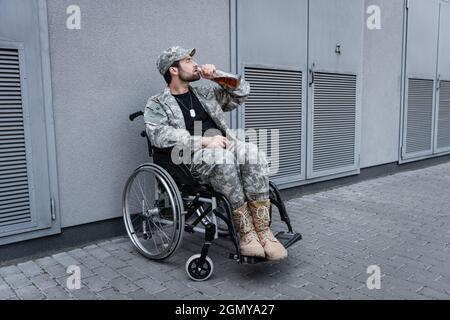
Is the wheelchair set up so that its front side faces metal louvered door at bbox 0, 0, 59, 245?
no

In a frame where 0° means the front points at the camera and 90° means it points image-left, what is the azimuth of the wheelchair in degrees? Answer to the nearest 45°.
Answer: approximately 315°

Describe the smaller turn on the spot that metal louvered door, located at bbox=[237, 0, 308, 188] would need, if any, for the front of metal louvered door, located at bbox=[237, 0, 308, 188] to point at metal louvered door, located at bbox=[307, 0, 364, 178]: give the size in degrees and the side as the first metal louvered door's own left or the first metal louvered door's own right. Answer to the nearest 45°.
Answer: approximately 135° to the first metal louvered door's own left

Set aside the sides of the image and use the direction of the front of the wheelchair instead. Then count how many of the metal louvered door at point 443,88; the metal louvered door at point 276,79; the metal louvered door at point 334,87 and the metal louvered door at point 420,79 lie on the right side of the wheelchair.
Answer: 0

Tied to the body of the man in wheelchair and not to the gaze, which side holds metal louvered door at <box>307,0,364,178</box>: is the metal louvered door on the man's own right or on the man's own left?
on the man's own left

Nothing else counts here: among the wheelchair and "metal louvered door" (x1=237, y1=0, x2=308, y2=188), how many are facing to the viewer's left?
0

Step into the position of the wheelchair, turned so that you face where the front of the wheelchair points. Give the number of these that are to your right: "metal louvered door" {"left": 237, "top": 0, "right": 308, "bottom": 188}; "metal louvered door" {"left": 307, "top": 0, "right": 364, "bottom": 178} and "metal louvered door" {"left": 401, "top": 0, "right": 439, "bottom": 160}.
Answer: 0

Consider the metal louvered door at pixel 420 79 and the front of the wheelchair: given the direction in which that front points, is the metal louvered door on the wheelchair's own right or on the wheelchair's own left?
on the wheelchair's own left

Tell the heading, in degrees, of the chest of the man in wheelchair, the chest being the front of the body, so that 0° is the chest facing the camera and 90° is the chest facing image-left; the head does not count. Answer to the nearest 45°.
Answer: approximately 315°

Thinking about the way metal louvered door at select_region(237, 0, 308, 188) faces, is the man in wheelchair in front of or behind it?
in front

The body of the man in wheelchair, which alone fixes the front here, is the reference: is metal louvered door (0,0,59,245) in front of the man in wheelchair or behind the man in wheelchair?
behind

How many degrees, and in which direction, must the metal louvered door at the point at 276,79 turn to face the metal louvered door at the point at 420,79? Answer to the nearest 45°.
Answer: approximately 135° to its left

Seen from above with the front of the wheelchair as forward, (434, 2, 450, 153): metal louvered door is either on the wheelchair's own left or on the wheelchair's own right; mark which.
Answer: on the wheelchair's own left

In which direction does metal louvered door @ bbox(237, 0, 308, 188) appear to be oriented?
toward the camera

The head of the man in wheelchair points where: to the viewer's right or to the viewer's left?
to the viewer's right

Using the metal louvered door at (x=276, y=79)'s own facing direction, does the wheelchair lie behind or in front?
in front

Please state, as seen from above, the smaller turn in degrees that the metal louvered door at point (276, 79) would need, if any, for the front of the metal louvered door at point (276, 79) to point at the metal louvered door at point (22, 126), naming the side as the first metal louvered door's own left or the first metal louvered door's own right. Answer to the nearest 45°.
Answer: approximately 45° to the first metal louvered door's own right

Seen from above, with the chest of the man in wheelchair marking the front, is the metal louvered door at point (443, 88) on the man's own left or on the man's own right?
on the man's own left
